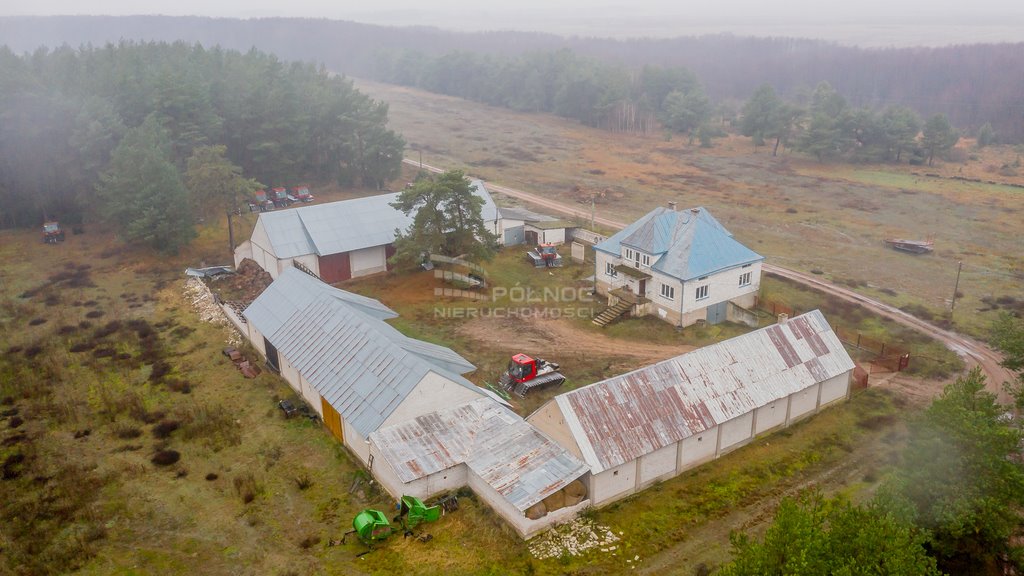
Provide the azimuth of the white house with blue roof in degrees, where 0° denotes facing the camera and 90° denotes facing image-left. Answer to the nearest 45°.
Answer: approximately 45°

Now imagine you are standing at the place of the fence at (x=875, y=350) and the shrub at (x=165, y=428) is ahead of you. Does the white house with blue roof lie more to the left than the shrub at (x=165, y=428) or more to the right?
right

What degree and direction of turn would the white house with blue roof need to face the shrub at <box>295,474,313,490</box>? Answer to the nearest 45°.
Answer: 0° — it already faces it

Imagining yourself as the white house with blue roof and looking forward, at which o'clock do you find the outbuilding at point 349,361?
The outbuilding is roughly at 12 o'clock from the white house with blue roof.

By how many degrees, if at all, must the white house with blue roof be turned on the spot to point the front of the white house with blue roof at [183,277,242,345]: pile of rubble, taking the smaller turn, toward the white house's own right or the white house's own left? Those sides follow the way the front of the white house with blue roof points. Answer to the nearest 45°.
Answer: approximately 45° to the white house's own right

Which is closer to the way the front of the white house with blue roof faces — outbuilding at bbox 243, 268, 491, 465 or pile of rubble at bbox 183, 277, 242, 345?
the outbuilding

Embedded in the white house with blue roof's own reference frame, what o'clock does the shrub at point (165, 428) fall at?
The shrub is roughly at 12 o'clock from the white house with blue roof.

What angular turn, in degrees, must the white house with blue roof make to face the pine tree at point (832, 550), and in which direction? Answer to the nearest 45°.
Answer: approximately 45° to its left

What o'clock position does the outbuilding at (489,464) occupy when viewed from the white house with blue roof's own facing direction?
The outbuilding is roughly at 11 o'clock from the white house with blue roof.
